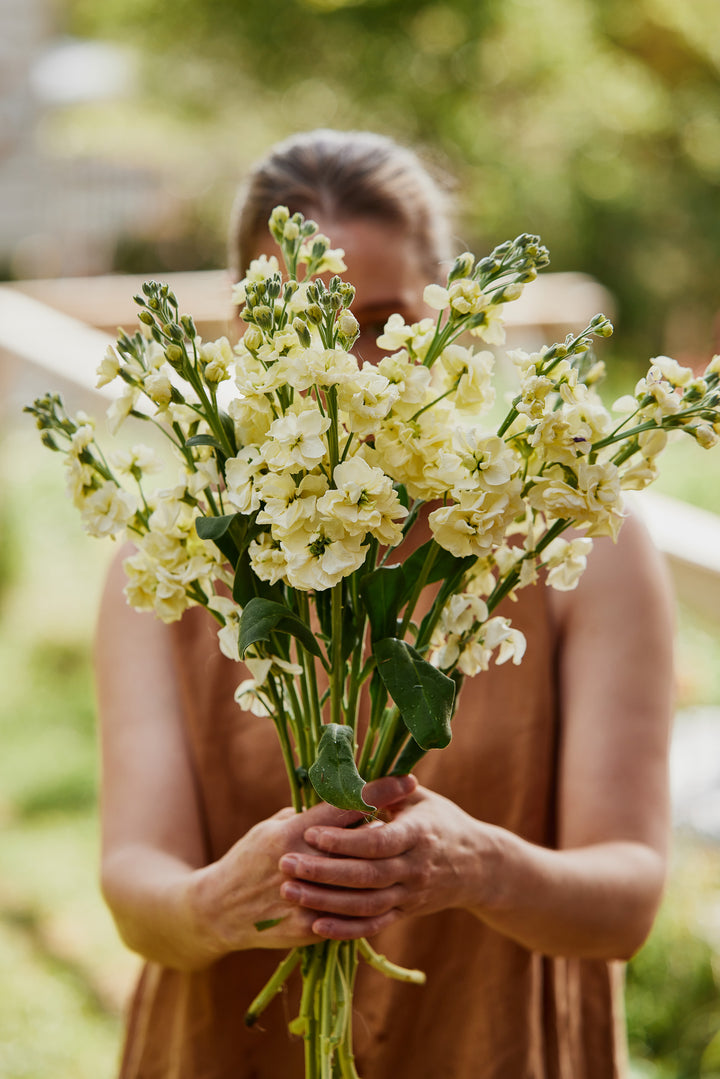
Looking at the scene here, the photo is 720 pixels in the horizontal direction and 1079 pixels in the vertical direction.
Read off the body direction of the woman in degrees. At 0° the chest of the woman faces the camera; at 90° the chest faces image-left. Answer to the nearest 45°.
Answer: approximately 0°
